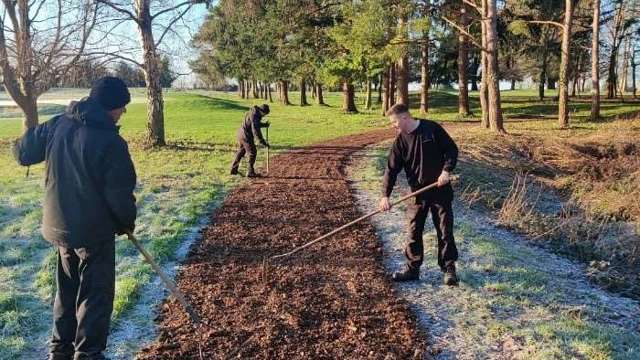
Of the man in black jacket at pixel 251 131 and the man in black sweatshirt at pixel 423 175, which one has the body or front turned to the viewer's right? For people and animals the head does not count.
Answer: the man in black jacket at pixel 251 131

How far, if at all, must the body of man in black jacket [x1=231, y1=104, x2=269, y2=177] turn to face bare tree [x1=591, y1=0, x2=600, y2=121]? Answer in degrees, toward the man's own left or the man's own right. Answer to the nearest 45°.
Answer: approximately 45° to the man's own left

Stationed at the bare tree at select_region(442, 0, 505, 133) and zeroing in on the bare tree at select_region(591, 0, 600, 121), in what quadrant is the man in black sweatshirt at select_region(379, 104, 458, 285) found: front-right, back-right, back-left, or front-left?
back-right

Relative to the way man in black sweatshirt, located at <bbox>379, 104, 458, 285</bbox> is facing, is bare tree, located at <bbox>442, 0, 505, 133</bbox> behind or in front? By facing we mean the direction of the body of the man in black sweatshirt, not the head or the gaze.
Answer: behind

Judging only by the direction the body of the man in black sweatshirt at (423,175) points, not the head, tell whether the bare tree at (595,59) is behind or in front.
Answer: behind

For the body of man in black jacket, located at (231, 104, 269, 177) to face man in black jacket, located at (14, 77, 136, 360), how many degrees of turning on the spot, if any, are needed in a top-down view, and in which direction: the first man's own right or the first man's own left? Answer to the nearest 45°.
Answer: approximately 90° to the first man's own right

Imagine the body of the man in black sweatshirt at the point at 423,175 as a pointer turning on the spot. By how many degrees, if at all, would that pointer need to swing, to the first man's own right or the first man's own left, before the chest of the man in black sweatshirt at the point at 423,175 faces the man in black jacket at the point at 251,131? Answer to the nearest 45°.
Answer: approximately 90° to the first man's own right

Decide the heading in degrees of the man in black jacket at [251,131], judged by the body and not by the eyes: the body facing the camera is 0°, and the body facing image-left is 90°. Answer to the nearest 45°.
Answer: approximately 270°

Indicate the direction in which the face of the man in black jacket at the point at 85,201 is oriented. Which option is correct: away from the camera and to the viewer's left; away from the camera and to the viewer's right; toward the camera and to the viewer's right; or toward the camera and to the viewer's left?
away from the camera and to the viewer's right

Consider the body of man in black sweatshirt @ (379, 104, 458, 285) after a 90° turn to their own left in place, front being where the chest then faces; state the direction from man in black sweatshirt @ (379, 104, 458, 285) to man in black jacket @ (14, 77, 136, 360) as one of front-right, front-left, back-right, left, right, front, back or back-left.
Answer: right

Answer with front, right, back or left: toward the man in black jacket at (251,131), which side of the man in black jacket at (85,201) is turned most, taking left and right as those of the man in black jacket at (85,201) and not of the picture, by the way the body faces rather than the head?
front

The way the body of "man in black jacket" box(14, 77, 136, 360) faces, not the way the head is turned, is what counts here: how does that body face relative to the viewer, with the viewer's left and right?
facing away from the viewer and to the right of the viewer

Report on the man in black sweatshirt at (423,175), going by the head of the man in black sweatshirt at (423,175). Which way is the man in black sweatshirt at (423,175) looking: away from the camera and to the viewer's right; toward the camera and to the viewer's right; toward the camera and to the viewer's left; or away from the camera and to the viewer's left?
toward the camera and to the viewer's left

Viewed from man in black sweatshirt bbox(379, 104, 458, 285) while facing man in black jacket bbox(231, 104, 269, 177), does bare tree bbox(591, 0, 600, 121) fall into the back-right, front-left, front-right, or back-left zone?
front-right

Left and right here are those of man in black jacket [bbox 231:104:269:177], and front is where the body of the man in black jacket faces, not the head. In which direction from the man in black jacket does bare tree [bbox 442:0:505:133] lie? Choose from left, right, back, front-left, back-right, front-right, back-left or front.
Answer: front-left

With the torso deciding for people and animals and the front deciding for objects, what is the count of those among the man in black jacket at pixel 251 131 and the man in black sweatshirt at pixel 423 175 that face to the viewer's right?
1
